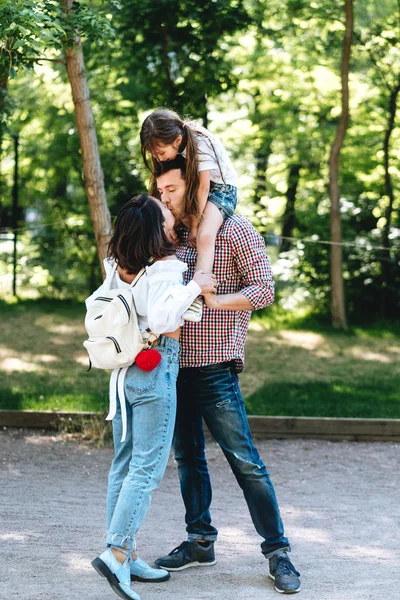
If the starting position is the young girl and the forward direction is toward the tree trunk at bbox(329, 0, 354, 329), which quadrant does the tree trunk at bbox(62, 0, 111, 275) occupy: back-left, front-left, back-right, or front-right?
front-left

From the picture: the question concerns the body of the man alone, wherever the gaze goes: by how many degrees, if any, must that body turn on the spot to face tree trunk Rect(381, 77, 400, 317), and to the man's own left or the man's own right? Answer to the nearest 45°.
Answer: approximately 135° to the man's own right

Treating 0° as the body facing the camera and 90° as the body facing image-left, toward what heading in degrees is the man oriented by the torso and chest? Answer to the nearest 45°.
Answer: approximately 45°

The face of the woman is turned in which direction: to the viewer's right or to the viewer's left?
to the viewer's right

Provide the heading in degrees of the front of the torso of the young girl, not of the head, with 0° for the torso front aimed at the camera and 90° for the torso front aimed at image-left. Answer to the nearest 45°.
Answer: approximately 90°

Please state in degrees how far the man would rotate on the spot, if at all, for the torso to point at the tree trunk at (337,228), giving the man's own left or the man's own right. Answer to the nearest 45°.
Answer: approximately 135° to the man's own right

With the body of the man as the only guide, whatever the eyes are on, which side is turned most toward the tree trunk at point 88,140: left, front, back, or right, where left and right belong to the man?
right

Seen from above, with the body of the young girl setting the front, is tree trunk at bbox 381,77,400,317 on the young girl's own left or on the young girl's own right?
on the young girl's own right
